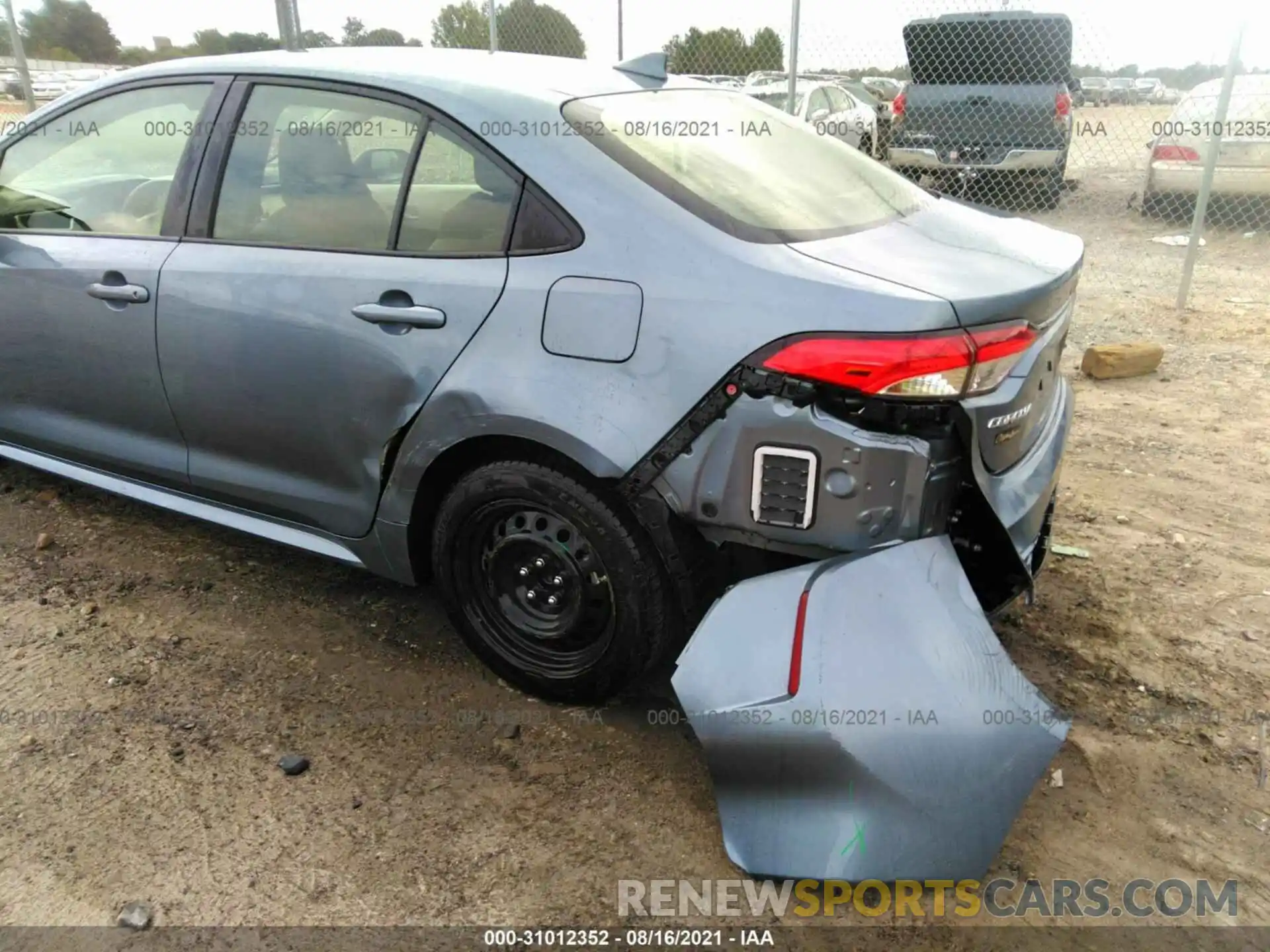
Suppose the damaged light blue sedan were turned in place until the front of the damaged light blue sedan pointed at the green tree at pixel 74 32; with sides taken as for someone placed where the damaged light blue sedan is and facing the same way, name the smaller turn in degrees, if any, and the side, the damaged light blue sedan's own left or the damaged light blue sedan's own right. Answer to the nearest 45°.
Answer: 0° — it already faces it

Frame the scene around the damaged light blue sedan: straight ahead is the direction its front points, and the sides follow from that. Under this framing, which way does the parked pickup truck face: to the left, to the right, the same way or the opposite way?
to the right

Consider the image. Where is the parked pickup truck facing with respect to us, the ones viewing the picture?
facing away from the viewer

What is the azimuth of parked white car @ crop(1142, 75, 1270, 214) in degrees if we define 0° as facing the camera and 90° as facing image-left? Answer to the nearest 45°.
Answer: approximately 180°

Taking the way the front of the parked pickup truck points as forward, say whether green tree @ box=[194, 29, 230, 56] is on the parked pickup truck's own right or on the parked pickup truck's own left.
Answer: on the parked pickup truck's own left

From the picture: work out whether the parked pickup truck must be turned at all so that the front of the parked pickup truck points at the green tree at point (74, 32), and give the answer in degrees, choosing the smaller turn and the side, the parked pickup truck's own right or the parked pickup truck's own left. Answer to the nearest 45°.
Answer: approximately 90° to the parked pickup truck's own left

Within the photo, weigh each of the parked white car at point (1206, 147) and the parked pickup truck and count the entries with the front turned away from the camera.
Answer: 2

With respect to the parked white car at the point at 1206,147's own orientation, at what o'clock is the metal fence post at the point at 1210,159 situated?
The metal fence post is roughly at 6 o'clock from the parked white car.

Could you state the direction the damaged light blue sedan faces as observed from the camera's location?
facing away from the viewer and to the left of the viewer

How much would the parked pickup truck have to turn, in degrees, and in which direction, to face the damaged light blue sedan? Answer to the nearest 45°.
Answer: approximately 180°

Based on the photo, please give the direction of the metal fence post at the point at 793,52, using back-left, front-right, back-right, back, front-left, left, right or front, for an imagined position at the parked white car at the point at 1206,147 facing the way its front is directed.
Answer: back-left
